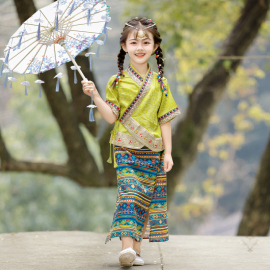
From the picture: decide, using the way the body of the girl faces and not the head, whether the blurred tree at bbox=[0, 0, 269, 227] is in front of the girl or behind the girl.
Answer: behind

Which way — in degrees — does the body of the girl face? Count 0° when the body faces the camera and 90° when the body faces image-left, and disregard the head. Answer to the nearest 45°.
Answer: approximately 0°
